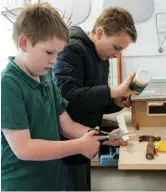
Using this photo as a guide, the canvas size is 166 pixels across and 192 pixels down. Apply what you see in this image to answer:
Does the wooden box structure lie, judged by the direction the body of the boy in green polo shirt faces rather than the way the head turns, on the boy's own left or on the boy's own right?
on the boy's own left

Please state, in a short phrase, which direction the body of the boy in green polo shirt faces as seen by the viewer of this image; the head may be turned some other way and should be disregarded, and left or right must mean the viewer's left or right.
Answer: facing the viewer and to the right of the viewer
